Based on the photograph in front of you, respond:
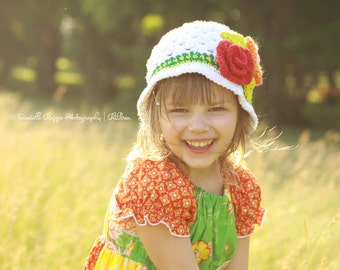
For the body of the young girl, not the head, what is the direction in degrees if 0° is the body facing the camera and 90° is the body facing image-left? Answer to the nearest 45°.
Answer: approximately 315°
